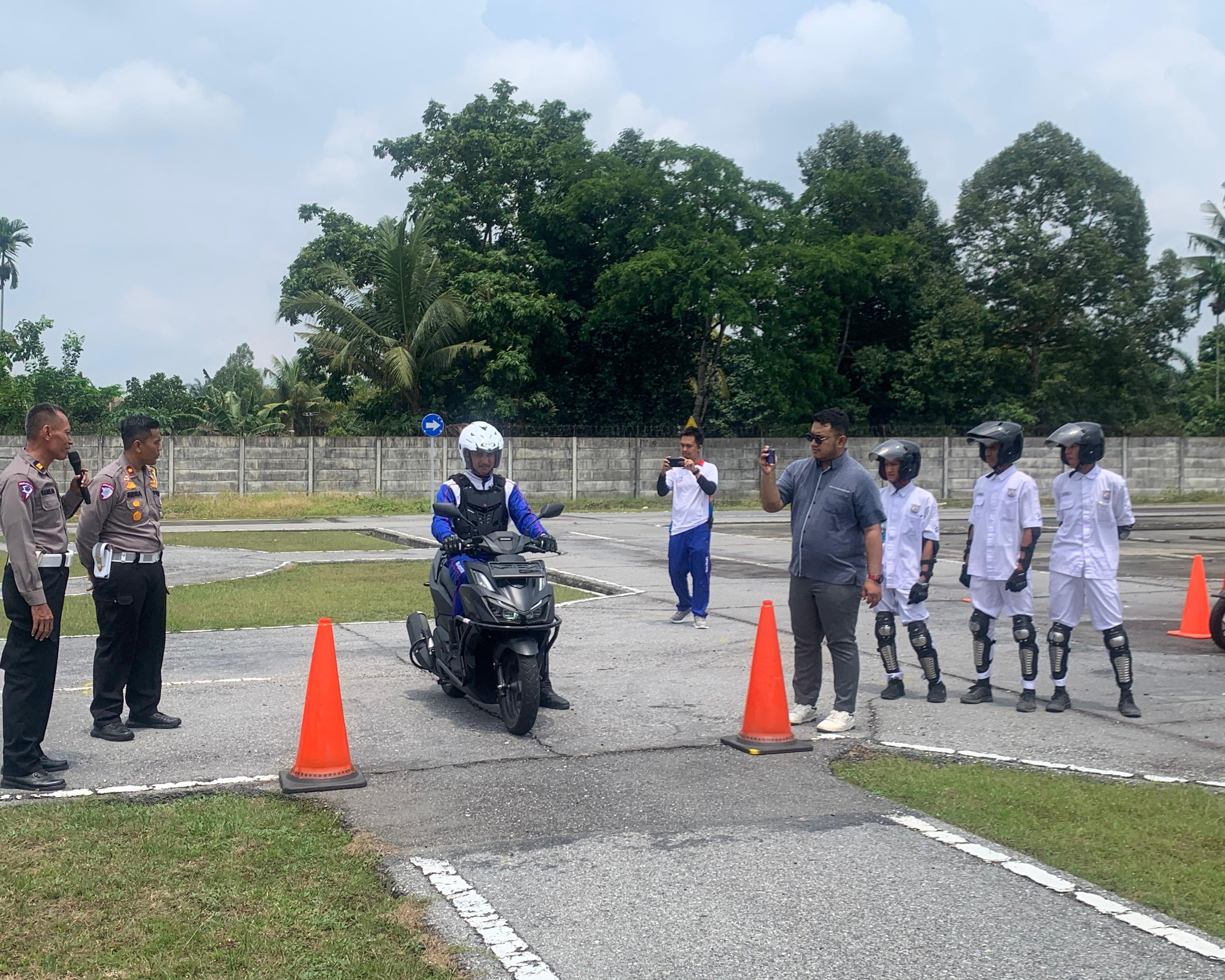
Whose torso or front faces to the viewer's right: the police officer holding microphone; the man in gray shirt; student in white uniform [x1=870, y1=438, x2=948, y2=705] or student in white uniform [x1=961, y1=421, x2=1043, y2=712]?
the police officer holding microphone

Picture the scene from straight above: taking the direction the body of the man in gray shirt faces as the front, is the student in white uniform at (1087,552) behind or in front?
behind

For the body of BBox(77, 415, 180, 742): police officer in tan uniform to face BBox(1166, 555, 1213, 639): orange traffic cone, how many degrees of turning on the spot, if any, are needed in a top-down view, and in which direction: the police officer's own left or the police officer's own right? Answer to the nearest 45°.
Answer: approximately 45° to the police officer's own left

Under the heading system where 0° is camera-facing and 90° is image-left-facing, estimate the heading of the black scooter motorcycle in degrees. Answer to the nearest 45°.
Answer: approximately 315°

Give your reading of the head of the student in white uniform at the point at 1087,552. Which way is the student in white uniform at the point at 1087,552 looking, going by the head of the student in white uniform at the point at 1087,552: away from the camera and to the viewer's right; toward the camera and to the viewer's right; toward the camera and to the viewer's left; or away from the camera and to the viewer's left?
toward the camera and to the viewer's left

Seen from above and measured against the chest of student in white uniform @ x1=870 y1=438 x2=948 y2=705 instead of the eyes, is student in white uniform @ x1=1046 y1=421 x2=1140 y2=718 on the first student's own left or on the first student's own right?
on the first student's own left

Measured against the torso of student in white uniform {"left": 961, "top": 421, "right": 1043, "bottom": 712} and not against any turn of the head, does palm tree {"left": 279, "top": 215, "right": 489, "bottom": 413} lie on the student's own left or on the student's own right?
on the student's own right

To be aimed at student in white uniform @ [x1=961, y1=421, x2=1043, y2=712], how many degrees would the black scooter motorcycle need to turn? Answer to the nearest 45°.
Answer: approximately 45° to its left

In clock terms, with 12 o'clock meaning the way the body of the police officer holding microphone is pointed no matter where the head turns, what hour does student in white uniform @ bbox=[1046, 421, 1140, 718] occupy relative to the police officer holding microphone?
The student in white uniform is roughly at 12 o'clock from the police officer holding microphone.

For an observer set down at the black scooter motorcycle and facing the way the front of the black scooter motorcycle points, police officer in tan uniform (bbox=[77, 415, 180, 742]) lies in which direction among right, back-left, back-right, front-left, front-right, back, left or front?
back-right

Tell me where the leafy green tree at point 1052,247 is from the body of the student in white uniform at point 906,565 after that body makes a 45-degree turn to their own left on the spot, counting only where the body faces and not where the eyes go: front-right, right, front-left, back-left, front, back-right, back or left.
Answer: back

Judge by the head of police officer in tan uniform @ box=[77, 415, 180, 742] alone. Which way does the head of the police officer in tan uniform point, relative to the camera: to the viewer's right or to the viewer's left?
to the viewer's right

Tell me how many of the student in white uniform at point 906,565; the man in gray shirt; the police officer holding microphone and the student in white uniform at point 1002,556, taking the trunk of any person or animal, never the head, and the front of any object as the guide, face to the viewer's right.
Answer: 1

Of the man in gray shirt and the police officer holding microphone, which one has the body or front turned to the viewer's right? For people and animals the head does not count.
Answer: the police officer holding microphone

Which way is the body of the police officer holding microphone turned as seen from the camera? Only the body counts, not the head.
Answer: to the viewer's right

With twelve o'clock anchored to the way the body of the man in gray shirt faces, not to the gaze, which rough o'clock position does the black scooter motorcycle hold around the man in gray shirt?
The black scooter motorcycle is roughly at 1 o'clock from the man in gray shirt.

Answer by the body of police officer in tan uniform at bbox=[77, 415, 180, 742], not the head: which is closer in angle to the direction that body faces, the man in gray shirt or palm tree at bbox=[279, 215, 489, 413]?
the man in gray shirt
